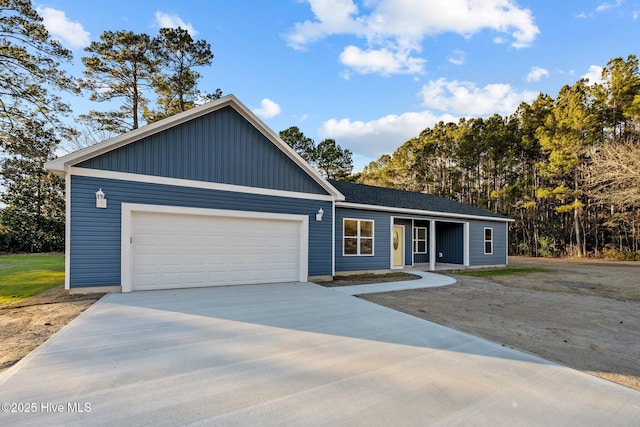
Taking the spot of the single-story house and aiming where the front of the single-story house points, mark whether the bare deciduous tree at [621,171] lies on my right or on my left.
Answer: on my left

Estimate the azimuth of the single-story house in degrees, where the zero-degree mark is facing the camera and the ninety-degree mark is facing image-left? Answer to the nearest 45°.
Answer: approximately 315°
